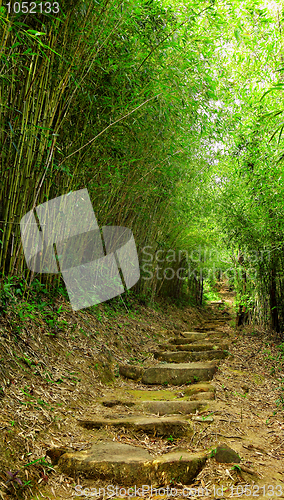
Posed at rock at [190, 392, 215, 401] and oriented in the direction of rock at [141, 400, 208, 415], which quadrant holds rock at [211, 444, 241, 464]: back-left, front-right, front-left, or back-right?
front-left

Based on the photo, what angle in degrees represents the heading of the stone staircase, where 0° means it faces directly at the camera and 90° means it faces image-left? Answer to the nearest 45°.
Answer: approximately 0°
